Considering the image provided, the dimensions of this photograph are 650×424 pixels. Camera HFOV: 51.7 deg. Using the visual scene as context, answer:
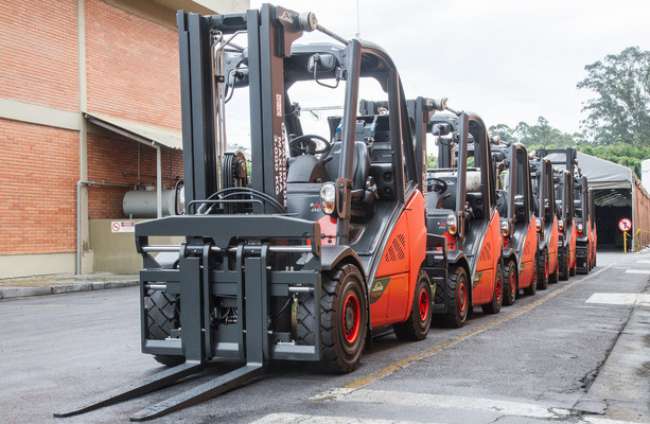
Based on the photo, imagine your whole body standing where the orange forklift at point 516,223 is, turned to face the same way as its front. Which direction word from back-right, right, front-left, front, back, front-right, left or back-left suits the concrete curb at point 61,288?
front-right

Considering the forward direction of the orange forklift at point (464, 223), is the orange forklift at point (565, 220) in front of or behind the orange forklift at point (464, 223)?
behind

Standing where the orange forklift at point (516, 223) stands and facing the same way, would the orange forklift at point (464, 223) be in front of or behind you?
in front

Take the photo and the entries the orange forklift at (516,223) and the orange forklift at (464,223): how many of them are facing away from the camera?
0

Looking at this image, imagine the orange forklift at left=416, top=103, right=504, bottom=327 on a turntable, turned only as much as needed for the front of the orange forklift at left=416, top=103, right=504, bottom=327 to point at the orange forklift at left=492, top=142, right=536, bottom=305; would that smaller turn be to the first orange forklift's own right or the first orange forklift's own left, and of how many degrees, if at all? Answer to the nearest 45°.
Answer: approximately 135° to the first orange forklift's own right

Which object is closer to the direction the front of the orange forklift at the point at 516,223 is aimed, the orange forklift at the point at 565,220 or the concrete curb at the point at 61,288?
the concrete curb

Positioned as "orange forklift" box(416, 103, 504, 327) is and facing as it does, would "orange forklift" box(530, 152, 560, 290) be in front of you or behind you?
behind

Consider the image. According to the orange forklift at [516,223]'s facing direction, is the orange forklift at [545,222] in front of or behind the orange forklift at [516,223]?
behind

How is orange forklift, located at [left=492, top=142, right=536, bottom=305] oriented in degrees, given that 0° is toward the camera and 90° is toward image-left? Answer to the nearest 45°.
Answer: approximately 45°

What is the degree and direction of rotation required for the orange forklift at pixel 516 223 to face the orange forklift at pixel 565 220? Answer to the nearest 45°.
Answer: approximately 135° to its right
